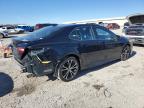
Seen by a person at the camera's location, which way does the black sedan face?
facing away from the viewer and to the right of the viewer

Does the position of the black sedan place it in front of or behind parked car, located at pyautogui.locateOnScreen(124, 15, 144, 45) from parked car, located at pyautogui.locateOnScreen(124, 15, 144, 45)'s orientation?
in front

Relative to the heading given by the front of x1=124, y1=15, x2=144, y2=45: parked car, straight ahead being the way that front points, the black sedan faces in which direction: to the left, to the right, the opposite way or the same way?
the opposite way

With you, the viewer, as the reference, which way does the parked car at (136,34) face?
facing the viewer and to the left of the viewer

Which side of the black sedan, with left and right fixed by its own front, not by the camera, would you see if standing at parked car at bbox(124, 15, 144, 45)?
front
